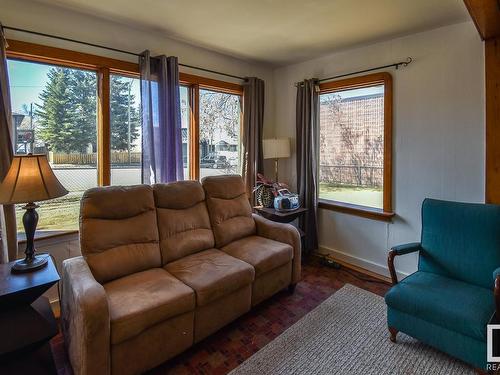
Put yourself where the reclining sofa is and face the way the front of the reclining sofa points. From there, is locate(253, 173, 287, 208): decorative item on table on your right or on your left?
on your left

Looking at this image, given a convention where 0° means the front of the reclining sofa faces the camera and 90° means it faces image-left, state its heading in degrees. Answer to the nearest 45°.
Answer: approximately 315°

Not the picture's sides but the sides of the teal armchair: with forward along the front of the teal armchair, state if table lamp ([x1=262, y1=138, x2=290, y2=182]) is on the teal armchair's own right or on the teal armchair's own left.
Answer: on the teal armchair's own right

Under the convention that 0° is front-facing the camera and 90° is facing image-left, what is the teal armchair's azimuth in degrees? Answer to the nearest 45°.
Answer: approximately 45°

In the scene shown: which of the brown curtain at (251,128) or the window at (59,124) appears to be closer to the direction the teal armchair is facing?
the window

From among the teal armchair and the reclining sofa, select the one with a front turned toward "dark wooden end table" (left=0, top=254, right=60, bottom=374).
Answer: the teal armchair

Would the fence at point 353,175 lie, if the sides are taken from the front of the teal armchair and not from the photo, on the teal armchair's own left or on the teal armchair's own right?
on the teal armchair's own right
